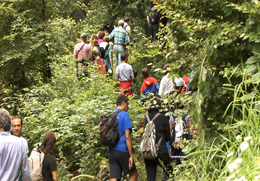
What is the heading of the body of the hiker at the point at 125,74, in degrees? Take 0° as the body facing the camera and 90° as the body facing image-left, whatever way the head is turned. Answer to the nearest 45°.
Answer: approximately 180°

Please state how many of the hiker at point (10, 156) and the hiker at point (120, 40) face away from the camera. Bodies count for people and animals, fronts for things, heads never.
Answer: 2

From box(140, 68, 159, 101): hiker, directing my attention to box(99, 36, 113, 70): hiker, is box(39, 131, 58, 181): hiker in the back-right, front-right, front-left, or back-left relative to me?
back-left

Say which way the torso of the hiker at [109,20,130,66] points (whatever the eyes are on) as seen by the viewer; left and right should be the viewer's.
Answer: facing away from the viewer

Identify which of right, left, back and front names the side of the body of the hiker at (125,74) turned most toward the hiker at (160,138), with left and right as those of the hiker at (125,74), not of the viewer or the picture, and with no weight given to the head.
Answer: back

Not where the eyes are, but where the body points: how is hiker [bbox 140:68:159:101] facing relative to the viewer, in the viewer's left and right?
facing away from the viewer and to the left of the viewer

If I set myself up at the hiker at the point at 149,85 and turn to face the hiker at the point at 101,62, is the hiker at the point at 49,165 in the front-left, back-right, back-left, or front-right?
back-left

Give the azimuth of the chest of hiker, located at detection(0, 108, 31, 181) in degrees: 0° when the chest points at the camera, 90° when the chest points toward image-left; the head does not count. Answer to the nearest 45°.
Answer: approximately 180°

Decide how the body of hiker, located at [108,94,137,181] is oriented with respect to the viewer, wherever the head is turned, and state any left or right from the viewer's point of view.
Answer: facing away from the viewer and to the right of the viewer

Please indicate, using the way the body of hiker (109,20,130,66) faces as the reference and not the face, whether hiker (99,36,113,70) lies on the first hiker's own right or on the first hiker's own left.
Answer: on the first hiker's own left

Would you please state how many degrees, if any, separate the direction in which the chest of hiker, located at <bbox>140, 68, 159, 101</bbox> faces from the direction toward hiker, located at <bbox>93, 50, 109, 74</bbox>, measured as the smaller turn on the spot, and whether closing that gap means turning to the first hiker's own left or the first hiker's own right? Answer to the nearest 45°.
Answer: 0° — they already face them
